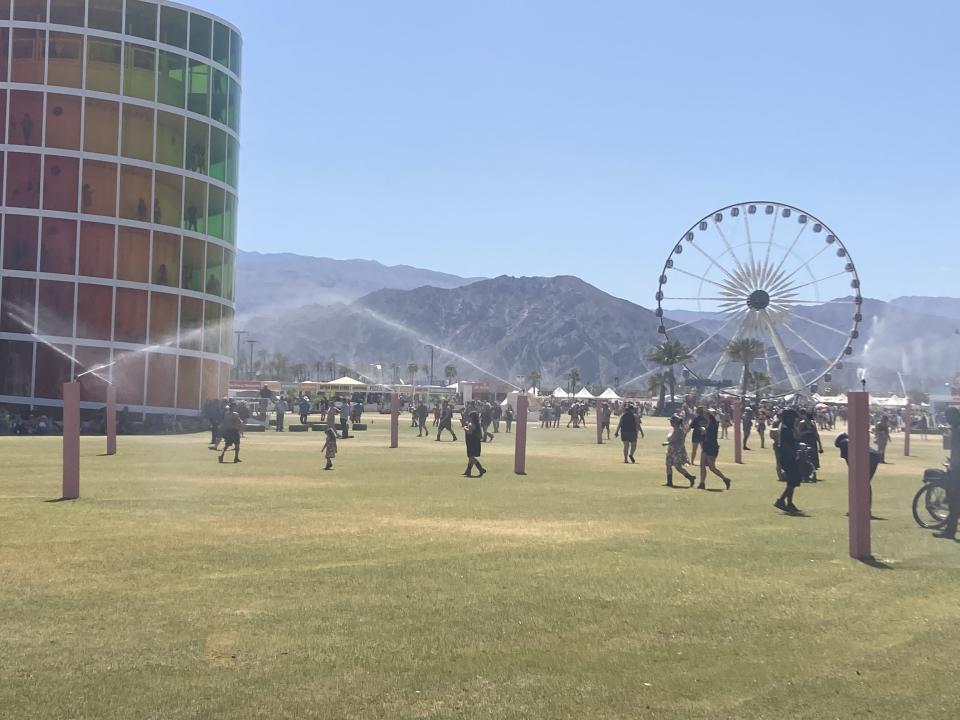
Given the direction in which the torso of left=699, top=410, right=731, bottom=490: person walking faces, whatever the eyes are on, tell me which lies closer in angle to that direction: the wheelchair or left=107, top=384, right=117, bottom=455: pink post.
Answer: the pink post

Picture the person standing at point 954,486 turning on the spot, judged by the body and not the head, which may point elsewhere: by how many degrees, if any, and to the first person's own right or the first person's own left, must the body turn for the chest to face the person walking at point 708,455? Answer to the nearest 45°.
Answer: approximately 45° to the first person's own right

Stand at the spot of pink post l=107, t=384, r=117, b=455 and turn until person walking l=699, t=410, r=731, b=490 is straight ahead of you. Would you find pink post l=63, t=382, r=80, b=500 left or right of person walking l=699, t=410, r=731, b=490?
right

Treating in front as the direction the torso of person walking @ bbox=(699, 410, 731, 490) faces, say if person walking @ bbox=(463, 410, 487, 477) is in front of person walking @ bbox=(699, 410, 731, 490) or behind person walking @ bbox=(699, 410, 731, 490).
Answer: in front

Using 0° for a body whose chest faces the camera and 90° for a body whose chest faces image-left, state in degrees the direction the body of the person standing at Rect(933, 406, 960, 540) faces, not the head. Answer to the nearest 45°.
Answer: approximately 90°

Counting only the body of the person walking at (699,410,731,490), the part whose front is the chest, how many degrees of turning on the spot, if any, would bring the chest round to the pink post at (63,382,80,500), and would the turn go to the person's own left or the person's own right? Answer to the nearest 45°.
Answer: approximately 45° to the person's own left

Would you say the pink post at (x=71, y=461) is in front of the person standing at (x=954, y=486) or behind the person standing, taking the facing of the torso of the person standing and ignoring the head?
in front
